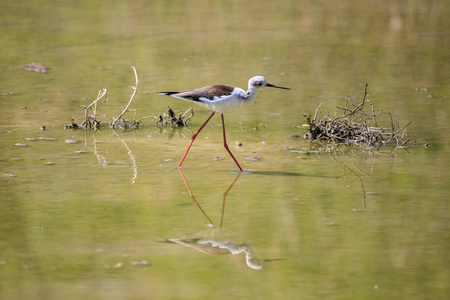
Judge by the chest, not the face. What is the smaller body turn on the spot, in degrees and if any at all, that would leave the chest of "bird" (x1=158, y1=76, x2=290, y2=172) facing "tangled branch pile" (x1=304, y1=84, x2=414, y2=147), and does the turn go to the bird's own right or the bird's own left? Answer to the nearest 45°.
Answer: approximately 45° to the bird's own left

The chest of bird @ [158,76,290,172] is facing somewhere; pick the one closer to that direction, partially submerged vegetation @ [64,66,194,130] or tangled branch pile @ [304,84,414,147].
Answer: the tangled branch pile

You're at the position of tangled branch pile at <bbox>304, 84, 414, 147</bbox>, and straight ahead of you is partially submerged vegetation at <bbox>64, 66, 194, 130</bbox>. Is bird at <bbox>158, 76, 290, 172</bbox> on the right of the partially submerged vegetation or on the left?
left

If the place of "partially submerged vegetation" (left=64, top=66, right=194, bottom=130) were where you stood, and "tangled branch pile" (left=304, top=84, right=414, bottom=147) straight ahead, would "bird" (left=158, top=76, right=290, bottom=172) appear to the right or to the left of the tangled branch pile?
right

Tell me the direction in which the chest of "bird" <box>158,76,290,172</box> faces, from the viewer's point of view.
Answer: to the viewer's right

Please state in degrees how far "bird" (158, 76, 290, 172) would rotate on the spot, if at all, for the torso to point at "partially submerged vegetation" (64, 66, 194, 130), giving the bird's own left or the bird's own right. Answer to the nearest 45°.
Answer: approximately 135° to the bird's own left
